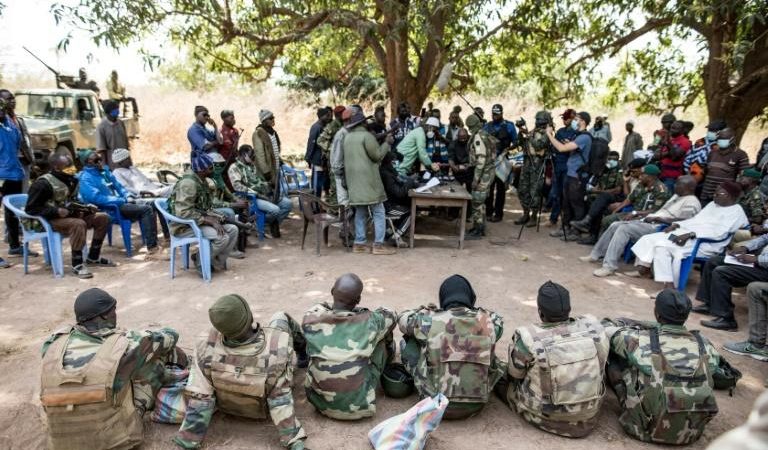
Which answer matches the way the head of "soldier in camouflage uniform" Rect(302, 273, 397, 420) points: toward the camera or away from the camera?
away from the camera

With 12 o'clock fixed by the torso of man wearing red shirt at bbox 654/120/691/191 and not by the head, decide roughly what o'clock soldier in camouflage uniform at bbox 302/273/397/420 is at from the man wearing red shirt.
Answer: The soldier in camouflage uniform is roughly at 11 o'clock from the man wearing red shirt.

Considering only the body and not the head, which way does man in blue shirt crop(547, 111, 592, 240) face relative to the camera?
to the viewer's left

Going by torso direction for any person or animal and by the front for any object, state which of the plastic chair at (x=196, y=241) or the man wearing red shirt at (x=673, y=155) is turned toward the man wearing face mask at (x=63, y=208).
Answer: the man wearing red shirt at (x=673, y=155)

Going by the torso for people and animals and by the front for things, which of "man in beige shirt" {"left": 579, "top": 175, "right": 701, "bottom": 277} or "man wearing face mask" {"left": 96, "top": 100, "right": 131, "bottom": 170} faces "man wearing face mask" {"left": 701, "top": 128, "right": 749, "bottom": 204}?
"man wearing face mask" {"left": 96, "top": 100, "right": 131, "bottom": 170}

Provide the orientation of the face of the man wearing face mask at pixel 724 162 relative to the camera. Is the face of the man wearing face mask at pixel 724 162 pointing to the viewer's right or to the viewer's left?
to the viewer's left

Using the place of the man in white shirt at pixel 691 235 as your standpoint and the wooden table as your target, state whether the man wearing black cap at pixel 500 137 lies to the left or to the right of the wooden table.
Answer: right

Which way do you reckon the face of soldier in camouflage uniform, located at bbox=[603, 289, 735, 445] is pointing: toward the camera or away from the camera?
away from the camera

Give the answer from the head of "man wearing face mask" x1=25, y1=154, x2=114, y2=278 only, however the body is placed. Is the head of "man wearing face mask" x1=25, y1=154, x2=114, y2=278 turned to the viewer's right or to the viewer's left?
to the viewer's right

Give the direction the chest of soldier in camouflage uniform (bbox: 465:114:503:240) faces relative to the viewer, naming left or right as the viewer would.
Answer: facing to the left of the viewer

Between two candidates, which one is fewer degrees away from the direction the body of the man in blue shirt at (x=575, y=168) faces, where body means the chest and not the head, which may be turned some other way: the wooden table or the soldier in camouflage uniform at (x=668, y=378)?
the wooden table

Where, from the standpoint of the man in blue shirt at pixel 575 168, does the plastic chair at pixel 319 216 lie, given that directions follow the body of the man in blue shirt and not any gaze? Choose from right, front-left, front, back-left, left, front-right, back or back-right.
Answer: front-left
